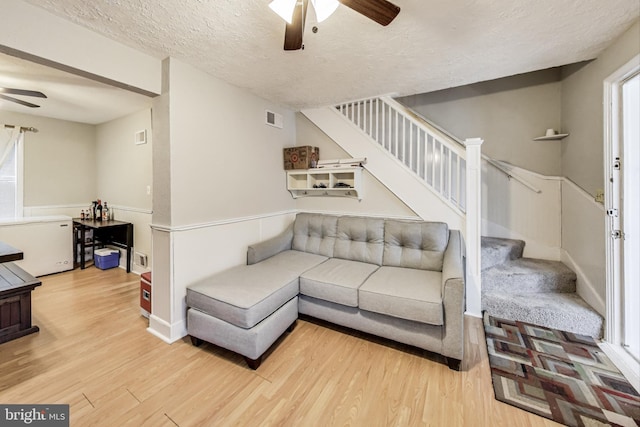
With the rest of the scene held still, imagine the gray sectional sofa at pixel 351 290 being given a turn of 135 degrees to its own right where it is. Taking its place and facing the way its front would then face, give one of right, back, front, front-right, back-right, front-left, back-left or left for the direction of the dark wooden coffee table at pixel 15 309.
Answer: left

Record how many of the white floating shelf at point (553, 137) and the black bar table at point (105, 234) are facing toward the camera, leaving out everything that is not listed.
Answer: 2

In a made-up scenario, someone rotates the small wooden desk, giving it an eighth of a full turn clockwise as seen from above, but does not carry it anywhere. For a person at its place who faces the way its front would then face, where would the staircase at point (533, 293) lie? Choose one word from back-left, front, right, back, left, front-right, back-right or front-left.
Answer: left

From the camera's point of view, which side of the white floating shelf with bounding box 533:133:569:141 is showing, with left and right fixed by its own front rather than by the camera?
front

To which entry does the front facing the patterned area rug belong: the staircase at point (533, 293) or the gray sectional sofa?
the staircase

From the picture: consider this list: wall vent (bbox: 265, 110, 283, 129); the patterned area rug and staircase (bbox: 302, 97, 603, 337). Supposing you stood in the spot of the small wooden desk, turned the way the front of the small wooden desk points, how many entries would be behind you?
0

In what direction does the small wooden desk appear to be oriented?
toward the camera

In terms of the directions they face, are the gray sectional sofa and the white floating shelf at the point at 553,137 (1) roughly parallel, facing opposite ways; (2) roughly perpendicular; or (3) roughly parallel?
roughly parallel

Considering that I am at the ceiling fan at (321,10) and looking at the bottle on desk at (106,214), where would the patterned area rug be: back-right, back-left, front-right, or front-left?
back-right

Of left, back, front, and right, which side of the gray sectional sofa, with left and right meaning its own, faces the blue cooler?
right

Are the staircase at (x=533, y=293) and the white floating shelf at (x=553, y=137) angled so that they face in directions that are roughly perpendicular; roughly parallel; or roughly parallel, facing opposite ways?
roughly parallel

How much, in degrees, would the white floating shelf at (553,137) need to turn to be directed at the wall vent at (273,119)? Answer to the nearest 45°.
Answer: approximately 45° to its right

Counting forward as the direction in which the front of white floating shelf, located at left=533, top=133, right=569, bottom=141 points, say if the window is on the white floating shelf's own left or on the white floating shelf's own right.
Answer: on the white floating shelf's own right

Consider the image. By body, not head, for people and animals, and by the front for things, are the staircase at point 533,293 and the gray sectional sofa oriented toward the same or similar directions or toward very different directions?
same or similar directions

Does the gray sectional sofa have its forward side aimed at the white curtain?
no
